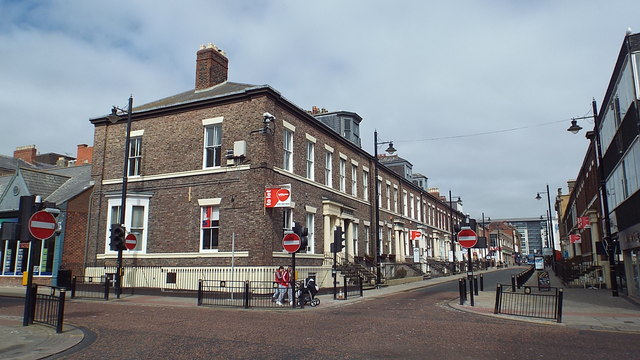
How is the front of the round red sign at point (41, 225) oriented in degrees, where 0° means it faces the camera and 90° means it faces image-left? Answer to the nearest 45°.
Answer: approximately 0°

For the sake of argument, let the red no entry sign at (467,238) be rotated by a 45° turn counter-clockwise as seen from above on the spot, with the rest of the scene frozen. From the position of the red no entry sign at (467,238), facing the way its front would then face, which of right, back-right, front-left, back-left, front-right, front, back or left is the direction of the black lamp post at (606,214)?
left

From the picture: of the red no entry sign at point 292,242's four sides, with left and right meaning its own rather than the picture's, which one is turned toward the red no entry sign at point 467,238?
left

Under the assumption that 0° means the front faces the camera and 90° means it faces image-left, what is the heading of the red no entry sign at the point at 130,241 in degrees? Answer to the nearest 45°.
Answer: approximately 0°

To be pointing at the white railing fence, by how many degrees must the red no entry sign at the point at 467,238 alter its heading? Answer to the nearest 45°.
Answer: approximately 90° to its right

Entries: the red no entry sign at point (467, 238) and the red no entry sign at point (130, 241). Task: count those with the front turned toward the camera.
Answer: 2
